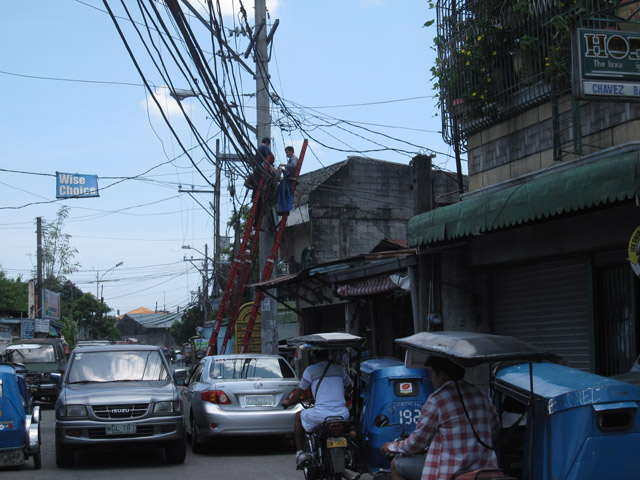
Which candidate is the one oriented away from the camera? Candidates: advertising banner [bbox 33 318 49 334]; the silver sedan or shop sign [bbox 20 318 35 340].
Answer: the silver sedan

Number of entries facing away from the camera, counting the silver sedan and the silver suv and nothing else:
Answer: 1

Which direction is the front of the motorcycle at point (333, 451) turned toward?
away from the camera

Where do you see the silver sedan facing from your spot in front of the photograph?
facing away from the viewer

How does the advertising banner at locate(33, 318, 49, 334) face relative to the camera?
toward the camera

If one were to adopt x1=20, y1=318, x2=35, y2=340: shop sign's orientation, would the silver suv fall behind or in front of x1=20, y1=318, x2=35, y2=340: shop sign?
in front

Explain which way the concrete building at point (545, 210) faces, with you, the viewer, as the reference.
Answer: facing the viewer and to the left of the viewer

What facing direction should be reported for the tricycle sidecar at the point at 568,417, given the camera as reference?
facing away from the viewer and to the left of the viewer

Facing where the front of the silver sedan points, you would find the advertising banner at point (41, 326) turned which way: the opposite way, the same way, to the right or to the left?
the opposite way

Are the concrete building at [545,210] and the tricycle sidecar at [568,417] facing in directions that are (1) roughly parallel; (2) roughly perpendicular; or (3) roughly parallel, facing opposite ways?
roughly perpendicular

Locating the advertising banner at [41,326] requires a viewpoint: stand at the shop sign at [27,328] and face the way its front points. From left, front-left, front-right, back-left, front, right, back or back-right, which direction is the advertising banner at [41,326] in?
front-left

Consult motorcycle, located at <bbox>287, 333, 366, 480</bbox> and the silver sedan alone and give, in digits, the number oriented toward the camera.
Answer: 0

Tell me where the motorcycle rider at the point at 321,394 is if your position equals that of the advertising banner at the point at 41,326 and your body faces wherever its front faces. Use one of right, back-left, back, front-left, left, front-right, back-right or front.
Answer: front

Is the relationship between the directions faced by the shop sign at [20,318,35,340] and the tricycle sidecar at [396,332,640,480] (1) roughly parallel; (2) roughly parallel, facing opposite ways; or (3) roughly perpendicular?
roughly parallel, facing opposite ways

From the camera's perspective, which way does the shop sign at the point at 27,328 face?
toward the camera

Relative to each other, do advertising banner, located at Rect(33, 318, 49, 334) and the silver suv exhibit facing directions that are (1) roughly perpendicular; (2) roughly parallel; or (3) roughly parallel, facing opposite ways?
roughly parallel

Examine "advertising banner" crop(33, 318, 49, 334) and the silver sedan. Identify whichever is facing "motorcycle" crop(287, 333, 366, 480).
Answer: the advertising banner

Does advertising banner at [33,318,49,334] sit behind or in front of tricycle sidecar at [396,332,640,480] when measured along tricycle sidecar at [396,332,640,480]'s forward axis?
in front
